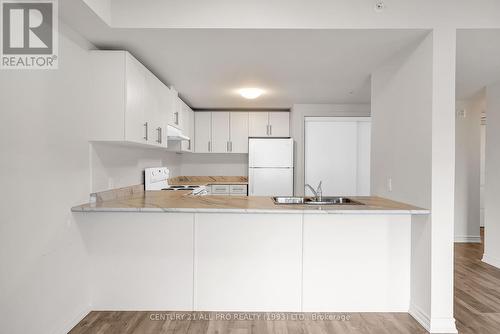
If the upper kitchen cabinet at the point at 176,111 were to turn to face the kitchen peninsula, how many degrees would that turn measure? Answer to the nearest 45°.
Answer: approximately 90° to its right

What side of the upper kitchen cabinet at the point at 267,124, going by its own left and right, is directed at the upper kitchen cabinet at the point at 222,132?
right

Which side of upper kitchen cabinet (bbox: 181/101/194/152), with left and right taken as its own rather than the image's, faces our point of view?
right

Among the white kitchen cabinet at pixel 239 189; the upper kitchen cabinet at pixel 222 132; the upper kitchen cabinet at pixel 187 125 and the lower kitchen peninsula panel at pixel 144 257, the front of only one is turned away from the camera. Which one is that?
the lower kitchen peninsula panel

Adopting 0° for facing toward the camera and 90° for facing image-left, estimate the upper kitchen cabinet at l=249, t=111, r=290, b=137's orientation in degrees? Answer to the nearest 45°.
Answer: approximately 0°

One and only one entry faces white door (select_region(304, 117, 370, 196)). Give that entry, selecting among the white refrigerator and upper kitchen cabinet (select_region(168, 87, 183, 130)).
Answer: the upper kitchen cabinet

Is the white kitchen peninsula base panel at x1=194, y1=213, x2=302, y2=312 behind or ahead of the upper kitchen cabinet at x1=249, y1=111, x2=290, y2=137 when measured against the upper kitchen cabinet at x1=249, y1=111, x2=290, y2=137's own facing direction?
ahead

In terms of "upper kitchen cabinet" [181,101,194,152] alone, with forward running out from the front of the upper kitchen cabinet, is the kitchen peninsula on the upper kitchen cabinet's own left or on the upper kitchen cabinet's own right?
on the upper kitchen cabinet's own right
